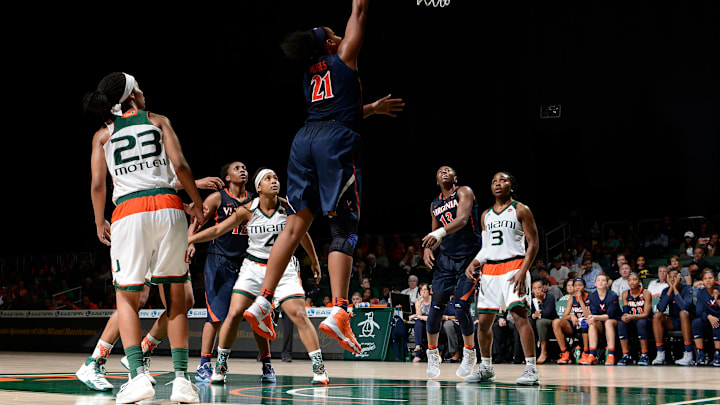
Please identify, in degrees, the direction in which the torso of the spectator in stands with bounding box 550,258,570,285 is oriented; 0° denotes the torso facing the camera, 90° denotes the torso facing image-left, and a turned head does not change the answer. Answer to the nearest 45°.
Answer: approximately 0°

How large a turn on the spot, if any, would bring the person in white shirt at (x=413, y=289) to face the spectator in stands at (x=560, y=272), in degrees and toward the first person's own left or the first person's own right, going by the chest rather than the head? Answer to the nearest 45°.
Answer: approximately 90° to the first person's own left

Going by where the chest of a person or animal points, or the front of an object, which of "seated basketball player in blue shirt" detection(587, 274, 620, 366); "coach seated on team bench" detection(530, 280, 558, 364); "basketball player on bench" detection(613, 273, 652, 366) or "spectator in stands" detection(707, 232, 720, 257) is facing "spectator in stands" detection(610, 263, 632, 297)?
"spectator in stands" detection(707, 232, 720, 257)

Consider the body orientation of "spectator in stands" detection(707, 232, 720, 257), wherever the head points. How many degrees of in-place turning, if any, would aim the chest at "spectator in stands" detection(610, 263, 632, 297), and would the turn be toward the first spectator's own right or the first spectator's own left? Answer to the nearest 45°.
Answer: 0° — they already face them

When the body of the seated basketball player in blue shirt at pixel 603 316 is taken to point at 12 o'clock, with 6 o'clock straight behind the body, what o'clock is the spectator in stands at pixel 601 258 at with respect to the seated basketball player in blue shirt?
The spectator in stands is roughly at 6 o'clock from the seated basketball player in blue shirt.

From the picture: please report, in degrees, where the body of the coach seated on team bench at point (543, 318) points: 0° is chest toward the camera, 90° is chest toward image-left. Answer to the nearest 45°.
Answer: approximately 45°

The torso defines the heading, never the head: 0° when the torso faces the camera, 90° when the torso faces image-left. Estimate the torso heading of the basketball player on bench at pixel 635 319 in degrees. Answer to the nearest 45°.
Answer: approximately 0°

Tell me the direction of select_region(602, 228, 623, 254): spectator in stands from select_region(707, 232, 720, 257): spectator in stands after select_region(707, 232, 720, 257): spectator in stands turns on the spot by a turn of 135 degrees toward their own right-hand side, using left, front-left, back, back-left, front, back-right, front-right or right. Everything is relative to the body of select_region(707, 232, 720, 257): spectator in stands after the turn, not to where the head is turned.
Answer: front-left

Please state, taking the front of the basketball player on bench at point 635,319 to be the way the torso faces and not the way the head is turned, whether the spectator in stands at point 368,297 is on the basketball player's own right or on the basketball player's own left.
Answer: on the basketball player's own right

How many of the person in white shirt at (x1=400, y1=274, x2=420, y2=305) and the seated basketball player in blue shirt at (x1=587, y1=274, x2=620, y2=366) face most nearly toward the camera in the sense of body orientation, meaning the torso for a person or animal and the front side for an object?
2

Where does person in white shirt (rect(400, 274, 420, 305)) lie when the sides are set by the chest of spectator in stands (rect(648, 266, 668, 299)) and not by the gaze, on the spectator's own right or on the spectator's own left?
on the spectator's own right

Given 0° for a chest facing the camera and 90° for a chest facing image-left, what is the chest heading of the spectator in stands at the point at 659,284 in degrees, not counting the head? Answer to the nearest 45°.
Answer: approximately 45°
